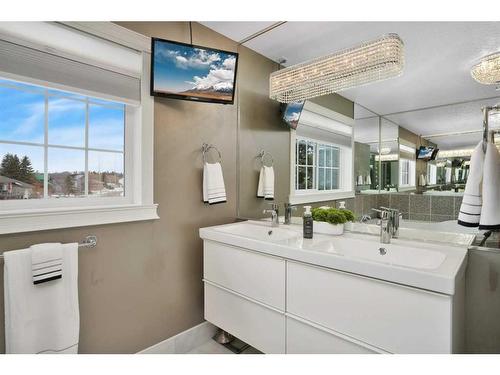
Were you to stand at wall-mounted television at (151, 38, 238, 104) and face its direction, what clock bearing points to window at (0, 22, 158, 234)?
The window is roughly at 4 o'clock from the wall-mounted television.

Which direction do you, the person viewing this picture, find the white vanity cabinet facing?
facing the viewer and to the left of the viewer

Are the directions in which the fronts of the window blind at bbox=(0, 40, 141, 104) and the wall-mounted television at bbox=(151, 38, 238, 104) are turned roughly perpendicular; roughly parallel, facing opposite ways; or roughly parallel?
roughly parallel

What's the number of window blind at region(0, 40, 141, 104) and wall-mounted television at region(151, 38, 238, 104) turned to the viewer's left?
0

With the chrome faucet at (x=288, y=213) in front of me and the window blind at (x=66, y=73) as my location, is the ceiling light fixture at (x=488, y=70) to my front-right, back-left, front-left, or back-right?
front-right

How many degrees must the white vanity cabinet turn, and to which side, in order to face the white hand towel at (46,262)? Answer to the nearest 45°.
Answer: approximately 45° to its right

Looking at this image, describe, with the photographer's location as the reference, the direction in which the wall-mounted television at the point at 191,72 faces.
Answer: facing the viewer and to the right of the viewer
